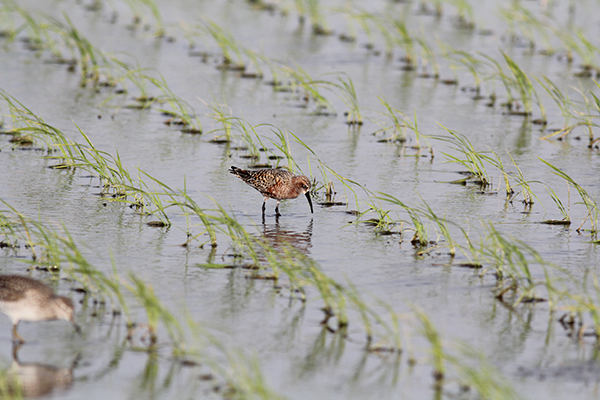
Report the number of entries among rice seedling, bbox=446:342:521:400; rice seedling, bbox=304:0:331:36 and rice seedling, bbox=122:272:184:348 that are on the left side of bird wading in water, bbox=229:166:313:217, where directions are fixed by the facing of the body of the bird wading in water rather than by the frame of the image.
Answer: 1

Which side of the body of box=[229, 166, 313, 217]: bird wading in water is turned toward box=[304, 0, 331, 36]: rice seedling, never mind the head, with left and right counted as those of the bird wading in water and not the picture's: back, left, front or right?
left

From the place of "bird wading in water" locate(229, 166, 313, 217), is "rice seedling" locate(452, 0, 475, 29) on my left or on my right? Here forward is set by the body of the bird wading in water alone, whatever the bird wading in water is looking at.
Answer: on my left

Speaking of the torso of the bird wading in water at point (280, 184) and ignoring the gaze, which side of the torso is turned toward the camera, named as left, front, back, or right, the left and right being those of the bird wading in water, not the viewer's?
right

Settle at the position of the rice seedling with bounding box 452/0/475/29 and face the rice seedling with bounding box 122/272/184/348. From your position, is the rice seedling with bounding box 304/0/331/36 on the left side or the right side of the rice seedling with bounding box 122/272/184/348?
right

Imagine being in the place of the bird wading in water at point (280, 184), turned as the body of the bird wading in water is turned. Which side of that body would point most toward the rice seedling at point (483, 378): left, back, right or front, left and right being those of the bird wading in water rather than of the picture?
right

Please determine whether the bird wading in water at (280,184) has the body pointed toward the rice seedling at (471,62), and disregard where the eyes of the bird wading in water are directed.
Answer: no

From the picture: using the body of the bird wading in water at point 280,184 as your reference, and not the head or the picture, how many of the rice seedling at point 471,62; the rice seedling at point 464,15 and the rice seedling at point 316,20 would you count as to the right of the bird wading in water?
0

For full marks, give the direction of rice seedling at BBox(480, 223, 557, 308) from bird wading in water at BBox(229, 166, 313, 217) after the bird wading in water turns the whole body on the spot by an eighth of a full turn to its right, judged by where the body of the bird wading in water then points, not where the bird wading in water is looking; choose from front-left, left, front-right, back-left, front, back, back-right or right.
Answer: front

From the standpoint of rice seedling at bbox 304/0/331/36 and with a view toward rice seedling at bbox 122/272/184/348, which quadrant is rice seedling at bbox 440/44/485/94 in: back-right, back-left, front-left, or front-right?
front-left

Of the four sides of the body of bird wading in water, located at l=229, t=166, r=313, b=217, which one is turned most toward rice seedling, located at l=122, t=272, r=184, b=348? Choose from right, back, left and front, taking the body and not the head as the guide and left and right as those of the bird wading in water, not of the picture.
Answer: right
